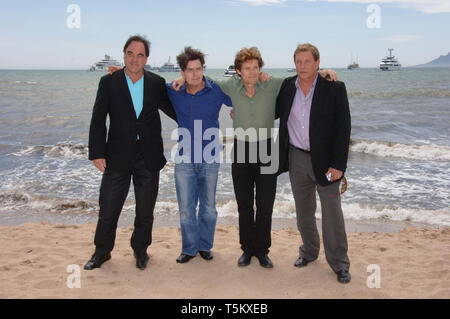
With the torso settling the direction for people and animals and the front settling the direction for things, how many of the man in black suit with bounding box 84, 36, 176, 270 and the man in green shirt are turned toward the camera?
2

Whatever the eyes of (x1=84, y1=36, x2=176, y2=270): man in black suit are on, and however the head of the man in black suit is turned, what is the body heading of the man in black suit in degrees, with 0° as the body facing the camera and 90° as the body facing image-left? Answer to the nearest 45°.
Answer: approximately 0°

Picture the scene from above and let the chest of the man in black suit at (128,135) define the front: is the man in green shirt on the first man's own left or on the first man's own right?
on the first man's own left

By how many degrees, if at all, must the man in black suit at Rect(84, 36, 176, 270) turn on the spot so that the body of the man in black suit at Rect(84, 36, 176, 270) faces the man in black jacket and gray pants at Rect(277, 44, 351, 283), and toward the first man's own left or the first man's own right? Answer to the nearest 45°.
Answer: approximately 90° to the first man's own left

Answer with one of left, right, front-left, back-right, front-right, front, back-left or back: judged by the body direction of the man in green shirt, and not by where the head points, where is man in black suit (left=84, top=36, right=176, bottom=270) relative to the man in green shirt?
right
